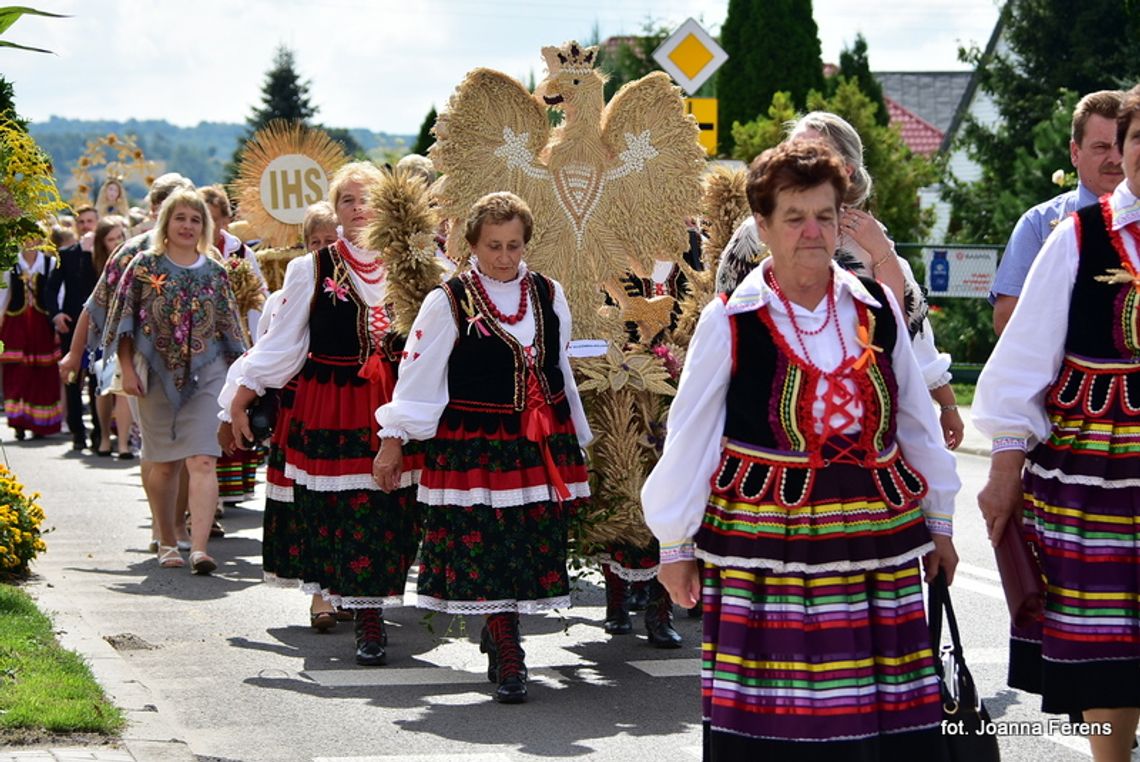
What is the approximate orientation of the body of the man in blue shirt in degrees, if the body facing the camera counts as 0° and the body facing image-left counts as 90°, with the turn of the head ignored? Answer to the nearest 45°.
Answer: approximately 315°

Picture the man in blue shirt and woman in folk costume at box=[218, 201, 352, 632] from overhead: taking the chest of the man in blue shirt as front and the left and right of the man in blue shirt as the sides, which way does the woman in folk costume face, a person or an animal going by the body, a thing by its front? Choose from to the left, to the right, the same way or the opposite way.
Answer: the same way

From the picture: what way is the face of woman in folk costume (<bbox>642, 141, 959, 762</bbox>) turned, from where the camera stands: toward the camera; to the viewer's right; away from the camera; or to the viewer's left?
toward the camera

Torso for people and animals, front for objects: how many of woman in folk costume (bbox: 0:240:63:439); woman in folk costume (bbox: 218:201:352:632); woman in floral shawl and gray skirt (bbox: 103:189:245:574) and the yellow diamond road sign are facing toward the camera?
4

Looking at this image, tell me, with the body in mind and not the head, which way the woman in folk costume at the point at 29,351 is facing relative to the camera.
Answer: toward the camera

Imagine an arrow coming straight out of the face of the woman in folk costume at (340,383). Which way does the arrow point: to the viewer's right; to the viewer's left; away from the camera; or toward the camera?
toward the camera

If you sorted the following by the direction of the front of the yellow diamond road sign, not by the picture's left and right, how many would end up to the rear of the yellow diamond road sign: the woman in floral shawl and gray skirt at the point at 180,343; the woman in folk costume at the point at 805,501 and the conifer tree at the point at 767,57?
1

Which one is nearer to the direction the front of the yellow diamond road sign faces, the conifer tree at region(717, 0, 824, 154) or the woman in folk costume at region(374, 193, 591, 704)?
the woman in folk costume

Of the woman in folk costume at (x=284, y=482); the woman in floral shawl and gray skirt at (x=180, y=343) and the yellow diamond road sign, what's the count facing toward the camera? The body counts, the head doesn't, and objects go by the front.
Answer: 3

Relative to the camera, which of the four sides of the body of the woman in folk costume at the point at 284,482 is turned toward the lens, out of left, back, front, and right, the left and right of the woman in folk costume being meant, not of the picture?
front

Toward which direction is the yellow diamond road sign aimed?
toward the camera

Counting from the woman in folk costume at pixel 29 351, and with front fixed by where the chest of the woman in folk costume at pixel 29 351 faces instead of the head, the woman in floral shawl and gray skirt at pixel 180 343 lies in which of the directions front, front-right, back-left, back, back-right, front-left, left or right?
front

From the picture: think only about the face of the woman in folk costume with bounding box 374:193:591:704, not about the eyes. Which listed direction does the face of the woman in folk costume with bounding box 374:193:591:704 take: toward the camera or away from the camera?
toward the camera

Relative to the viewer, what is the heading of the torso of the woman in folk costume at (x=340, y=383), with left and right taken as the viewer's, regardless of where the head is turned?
facing the viewer and to the right of the viewer

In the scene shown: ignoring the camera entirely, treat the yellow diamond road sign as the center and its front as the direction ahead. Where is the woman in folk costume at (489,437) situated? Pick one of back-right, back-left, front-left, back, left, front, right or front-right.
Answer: front
